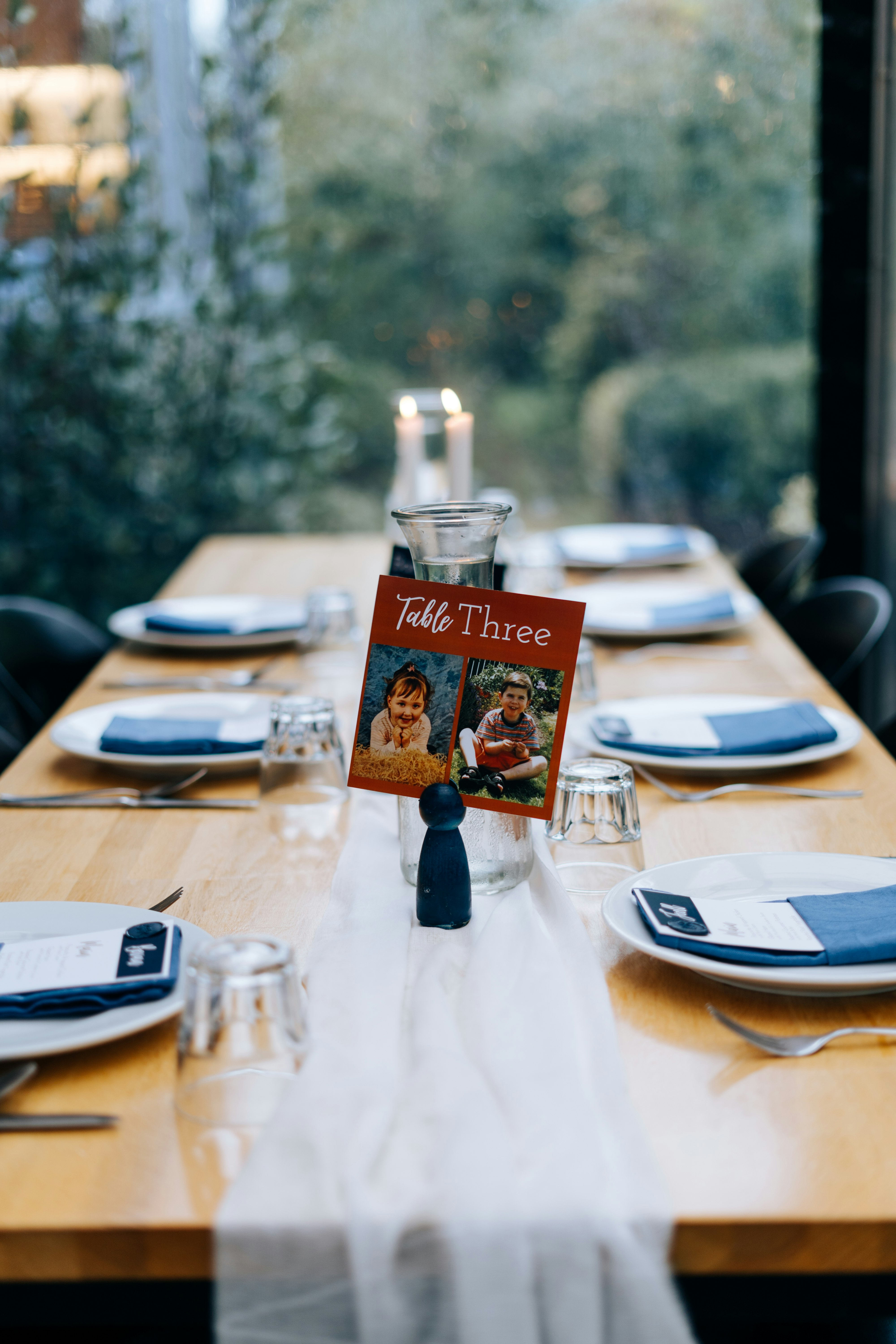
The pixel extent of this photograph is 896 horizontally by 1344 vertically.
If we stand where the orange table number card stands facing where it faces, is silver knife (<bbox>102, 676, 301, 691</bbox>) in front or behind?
behind

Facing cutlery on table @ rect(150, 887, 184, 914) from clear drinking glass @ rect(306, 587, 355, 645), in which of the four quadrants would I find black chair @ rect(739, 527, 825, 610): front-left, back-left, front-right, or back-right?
back-left

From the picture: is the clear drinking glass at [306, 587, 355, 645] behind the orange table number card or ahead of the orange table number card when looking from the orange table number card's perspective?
behind

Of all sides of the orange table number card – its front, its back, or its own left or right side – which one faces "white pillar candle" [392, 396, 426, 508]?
back

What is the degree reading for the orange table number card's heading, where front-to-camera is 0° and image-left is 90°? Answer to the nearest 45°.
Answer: approximately 0°
